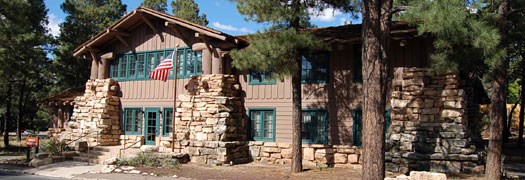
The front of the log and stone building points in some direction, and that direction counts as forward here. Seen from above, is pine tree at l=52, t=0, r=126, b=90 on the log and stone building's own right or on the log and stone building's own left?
on the log and stone building's own right

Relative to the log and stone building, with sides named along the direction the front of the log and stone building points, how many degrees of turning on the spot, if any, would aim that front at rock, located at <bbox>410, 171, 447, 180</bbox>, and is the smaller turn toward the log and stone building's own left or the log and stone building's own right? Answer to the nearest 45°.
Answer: approximately 90° to the log and stone building's own left

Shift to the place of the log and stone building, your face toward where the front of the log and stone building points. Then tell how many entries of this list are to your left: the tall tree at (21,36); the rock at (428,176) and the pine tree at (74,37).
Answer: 1

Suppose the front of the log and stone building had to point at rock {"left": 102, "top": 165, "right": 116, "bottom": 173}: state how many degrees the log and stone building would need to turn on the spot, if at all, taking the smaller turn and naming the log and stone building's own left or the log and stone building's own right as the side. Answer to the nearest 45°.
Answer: approximately 45° to the log and stone building's own right

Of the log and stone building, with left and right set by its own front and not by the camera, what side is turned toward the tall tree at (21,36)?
right

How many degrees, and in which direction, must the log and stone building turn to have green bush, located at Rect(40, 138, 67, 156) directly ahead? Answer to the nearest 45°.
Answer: approximately 45° to its right

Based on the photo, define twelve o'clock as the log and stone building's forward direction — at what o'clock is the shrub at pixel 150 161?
The shrub is roughly at 1 o'clock from the log and stone building.

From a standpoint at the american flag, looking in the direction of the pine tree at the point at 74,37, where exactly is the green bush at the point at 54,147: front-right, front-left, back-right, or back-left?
front-left

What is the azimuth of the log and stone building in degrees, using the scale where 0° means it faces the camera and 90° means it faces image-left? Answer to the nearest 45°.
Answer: approximately 45°
